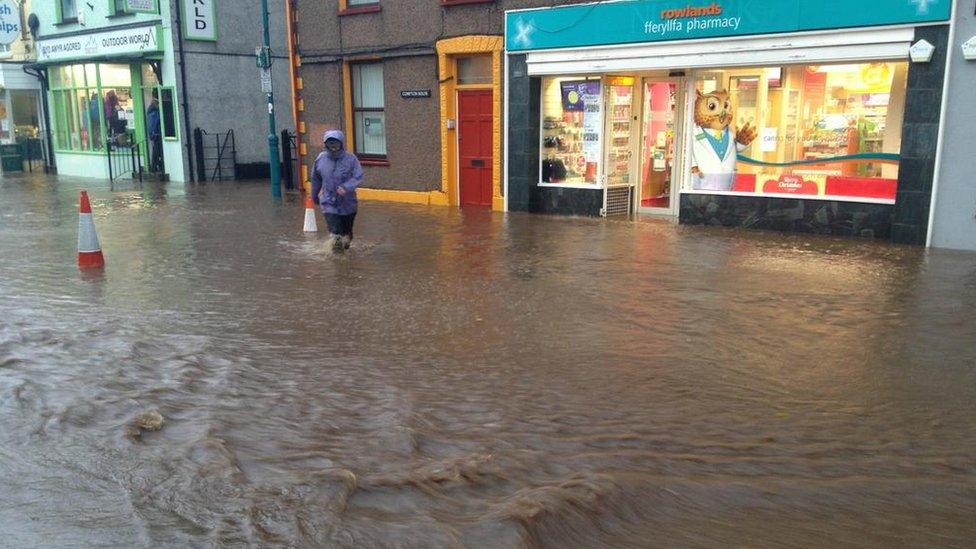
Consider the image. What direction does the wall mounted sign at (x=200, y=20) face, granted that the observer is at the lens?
facing the viewer

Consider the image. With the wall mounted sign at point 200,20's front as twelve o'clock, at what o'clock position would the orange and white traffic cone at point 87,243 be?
The orange and white traffic cone is roughly at 12 o'clock from the wall mounted sign.

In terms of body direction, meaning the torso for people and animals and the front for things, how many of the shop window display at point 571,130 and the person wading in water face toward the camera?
2

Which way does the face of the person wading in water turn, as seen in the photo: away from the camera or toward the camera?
toward the camera

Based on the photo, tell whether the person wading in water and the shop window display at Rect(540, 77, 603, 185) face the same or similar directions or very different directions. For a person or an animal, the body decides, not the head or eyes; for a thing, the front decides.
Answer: same or similar directions

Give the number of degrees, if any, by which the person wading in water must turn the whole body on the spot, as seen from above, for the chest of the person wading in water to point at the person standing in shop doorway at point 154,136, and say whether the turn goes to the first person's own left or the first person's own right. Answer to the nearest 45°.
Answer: approximately 180°

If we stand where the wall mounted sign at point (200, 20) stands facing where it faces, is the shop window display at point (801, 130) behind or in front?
in front

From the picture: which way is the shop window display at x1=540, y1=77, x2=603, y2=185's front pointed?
toward the camera

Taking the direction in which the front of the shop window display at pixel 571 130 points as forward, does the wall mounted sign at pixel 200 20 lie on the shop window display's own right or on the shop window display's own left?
on the shop window display's own right

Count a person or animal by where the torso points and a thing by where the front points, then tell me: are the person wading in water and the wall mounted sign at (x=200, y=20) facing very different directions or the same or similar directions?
same or similar directions
